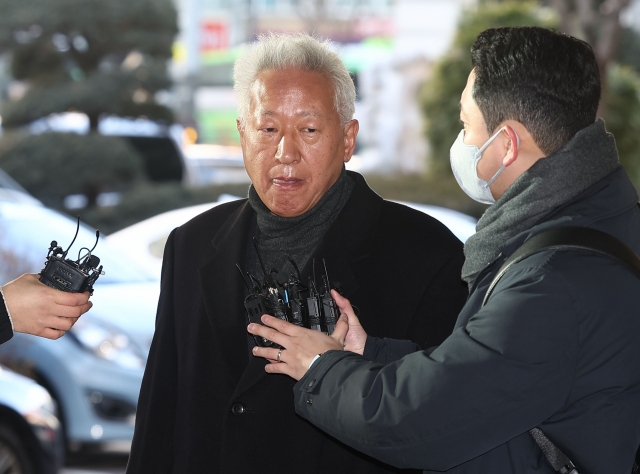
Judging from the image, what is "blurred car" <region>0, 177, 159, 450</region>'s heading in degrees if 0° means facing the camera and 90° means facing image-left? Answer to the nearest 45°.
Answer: approximately 315°

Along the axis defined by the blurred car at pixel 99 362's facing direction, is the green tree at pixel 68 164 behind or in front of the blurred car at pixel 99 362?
behind

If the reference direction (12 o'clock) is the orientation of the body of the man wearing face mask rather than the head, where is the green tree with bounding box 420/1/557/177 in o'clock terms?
The green tree is roughly at 3 o'clock from the man wearing face mask.

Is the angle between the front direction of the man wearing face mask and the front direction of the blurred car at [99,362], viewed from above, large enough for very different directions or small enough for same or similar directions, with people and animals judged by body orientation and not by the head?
very different directions

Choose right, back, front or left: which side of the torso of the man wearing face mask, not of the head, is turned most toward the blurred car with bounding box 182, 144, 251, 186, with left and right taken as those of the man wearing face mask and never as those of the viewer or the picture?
right

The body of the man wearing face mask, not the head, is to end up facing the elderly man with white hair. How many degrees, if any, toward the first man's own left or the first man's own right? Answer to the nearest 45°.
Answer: approximately 45° to the first man's own right

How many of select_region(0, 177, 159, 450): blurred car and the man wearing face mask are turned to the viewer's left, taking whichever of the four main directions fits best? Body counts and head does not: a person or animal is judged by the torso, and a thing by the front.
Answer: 1

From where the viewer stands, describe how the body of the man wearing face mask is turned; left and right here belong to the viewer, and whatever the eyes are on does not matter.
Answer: facing to the left of the viewer

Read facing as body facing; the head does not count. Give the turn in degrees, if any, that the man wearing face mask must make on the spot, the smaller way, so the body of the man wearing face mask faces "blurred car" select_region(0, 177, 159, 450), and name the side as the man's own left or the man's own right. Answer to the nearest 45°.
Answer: approximately 45° to the man's own right
